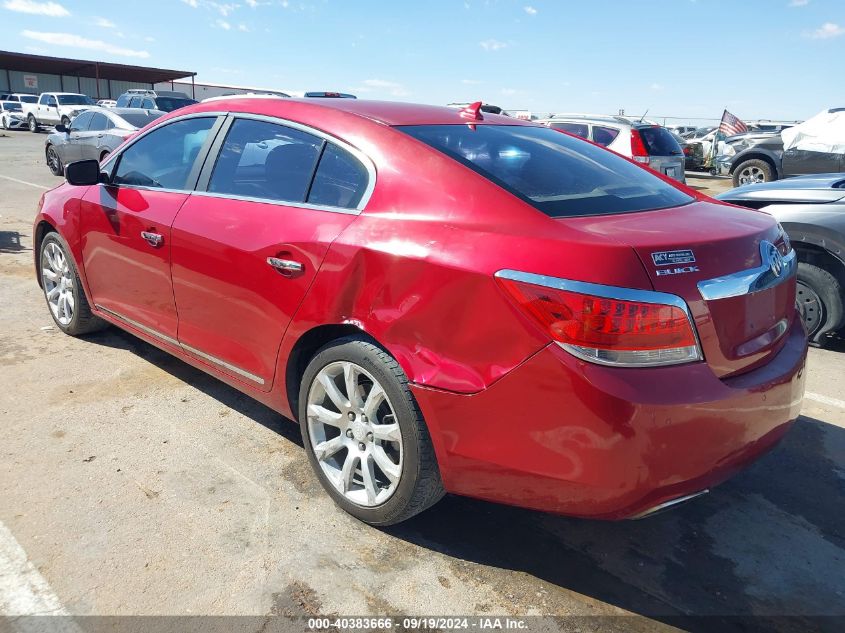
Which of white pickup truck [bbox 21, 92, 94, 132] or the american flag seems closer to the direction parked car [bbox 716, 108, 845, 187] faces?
the white pickup truck

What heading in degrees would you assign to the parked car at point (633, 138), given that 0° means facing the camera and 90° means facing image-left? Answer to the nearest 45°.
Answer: approximately 135°

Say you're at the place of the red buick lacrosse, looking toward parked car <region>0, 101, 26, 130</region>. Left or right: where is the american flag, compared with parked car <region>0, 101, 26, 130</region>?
right

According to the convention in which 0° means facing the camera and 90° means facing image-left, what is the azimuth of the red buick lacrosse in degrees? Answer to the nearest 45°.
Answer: approximately 135°

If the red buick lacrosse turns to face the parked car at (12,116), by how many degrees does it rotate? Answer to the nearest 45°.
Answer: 0° — it already faces it

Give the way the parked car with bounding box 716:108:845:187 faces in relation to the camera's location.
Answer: facing to the left of the viewer
